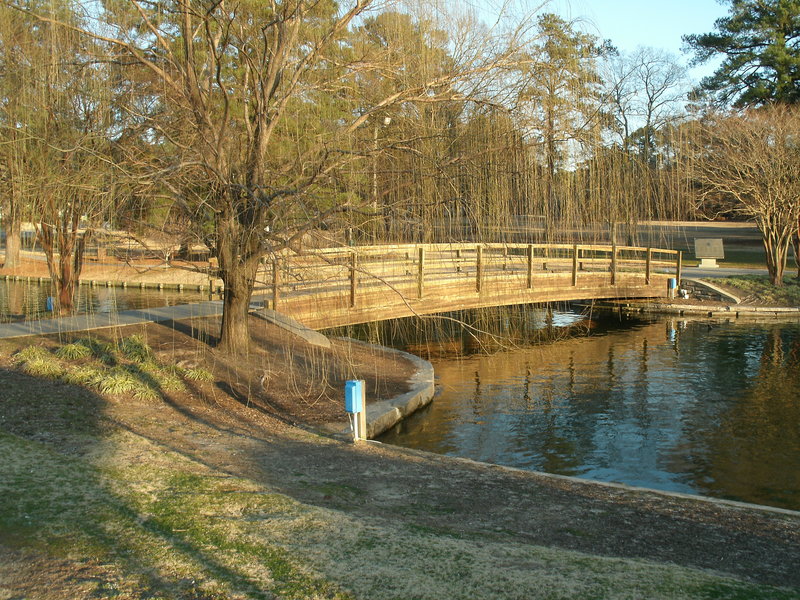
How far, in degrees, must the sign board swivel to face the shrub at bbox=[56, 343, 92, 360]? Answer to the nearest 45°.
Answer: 0° — it already faces it

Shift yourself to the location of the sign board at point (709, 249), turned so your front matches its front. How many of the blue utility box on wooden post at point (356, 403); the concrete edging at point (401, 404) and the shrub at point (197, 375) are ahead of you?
3

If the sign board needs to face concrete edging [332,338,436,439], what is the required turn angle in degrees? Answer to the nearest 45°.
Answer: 0° — it already faces it

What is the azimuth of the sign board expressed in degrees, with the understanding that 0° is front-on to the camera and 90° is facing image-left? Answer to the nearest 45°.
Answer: approximately 0°

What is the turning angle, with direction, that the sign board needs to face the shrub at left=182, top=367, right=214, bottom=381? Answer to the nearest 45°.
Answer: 0° — it already faces it

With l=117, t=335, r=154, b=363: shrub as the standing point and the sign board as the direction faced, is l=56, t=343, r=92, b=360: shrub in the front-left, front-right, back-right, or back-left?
back-left

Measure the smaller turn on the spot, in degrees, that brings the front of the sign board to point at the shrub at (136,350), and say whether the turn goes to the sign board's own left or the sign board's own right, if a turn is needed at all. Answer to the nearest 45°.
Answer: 0° — it already faces it

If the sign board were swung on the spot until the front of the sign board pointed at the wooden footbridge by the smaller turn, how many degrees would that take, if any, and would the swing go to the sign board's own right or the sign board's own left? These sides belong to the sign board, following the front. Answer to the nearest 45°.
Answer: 0° — it already faces it
